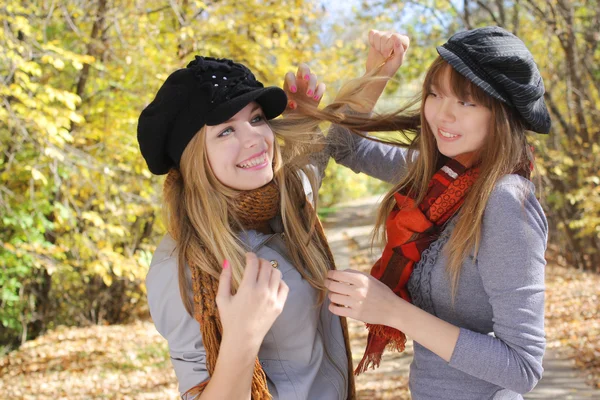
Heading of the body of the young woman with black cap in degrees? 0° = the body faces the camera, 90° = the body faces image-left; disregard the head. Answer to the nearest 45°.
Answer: approximately 315°

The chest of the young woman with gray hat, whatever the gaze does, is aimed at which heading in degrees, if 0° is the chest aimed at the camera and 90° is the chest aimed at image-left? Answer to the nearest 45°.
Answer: approximately 45°
